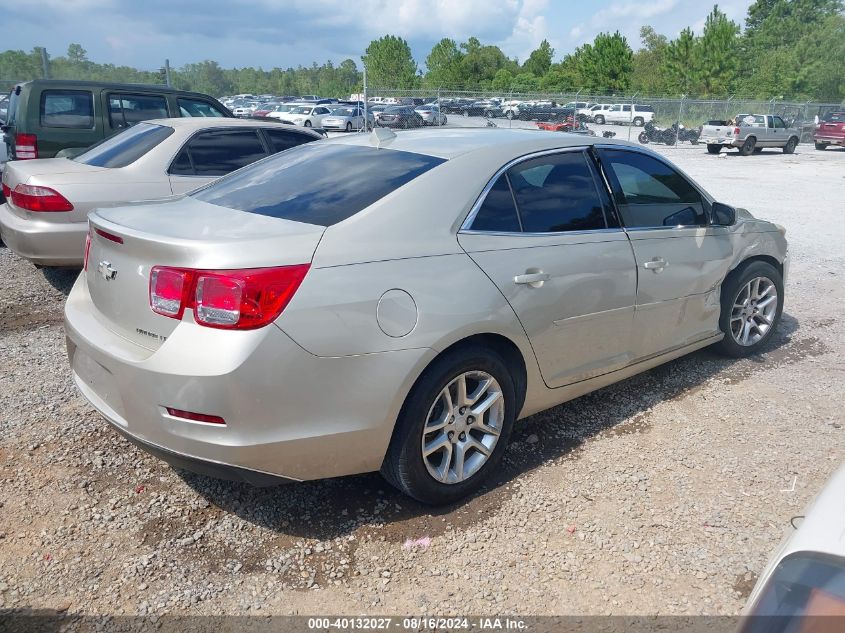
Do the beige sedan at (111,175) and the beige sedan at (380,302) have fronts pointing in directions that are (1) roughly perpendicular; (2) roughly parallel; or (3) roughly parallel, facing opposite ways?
roughly parallel

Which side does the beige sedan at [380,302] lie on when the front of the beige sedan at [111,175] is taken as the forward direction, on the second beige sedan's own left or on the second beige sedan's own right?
on the second beige sedan's own right

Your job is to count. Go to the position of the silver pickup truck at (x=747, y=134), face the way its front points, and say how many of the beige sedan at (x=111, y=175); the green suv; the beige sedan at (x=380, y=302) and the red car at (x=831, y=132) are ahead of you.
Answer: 1

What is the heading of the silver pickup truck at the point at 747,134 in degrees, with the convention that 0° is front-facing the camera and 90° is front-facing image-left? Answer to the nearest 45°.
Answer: approximately 225°

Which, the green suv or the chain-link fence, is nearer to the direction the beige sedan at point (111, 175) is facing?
the chain-link fence

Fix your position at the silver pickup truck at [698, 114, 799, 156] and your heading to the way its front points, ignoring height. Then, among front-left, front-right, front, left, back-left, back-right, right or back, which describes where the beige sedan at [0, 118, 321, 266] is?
back-right

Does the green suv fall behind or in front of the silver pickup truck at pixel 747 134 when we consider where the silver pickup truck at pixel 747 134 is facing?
behind

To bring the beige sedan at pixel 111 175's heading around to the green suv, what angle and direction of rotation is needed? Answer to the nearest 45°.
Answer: approximately 45° to its left

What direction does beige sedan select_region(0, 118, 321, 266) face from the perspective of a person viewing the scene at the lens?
facing away from the viewer and to the right of the viewer

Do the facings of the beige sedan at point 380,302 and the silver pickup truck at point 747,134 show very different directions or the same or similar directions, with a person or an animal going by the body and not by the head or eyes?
same or similar directions

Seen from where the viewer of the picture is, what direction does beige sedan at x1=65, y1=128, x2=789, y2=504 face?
facing away from the viewer and to the right of the viewer
